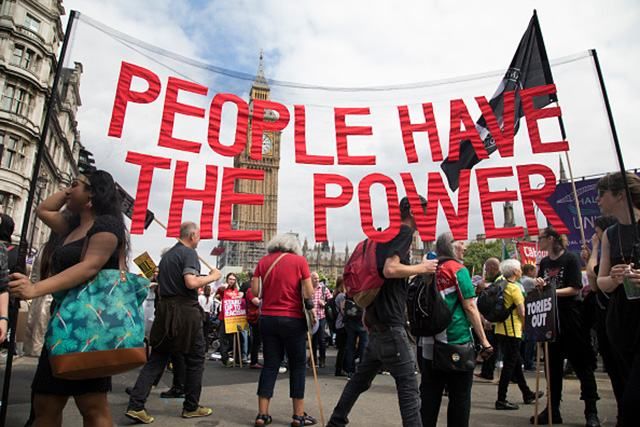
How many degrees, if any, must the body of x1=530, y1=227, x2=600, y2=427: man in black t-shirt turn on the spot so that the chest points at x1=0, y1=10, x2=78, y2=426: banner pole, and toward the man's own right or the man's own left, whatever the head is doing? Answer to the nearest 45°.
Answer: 0° — they already face it

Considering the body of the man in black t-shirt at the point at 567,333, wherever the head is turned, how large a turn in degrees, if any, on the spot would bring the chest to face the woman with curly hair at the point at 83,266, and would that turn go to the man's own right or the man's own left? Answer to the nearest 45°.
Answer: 0° — they already face them

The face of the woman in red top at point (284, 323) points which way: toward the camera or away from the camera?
away from the camera

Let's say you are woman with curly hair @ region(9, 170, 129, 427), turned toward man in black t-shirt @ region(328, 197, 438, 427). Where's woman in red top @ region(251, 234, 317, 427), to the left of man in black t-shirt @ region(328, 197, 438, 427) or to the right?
left

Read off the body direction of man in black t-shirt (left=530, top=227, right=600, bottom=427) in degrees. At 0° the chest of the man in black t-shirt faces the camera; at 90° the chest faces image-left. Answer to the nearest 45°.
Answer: approximately 45°

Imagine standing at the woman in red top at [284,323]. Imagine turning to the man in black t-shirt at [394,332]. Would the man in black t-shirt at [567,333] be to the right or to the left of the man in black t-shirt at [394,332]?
left
